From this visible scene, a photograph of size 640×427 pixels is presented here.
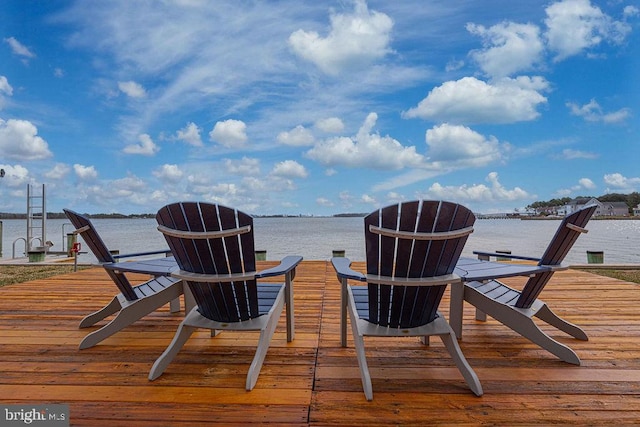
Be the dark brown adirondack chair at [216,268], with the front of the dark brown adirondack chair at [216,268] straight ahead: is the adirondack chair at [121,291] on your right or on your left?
on your left

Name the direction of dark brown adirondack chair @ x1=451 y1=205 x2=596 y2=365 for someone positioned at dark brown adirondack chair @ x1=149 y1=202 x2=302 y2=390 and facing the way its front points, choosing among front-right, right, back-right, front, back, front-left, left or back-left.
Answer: front-right

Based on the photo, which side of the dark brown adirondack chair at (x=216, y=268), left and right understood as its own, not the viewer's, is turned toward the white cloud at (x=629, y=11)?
front

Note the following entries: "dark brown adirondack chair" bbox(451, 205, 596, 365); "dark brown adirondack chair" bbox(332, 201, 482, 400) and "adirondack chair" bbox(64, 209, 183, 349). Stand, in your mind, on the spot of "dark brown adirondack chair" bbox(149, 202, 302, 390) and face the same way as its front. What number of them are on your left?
1

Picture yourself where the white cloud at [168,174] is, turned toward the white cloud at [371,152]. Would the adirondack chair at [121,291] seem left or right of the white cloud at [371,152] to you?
right

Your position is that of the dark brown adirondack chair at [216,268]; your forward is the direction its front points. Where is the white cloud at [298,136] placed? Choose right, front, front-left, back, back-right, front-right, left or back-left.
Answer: front-left

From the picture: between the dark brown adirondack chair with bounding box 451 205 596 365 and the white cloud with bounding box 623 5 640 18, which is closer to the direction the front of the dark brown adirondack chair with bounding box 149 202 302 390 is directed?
the white cloud

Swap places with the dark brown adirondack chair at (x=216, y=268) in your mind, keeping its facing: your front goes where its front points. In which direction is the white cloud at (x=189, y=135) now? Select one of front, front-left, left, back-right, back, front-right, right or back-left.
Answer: front-left

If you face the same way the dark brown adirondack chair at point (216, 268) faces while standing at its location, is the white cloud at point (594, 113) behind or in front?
in front

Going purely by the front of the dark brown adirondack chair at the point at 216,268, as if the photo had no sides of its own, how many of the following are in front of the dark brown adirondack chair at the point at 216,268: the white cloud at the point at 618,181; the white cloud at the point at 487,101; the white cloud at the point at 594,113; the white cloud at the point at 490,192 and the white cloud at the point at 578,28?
5

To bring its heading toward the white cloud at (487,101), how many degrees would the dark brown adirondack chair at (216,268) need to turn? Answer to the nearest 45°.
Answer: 0° — it already faces it

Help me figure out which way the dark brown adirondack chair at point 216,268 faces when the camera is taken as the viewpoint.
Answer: facing away from the viewer and to the right of the viewer

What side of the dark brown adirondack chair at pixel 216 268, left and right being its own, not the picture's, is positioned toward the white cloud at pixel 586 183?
front

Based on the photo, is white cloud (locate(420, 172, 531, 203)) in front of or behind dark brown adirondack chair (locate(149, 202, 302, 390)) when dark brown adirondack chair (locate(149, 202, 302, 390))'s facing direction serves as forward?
in front
